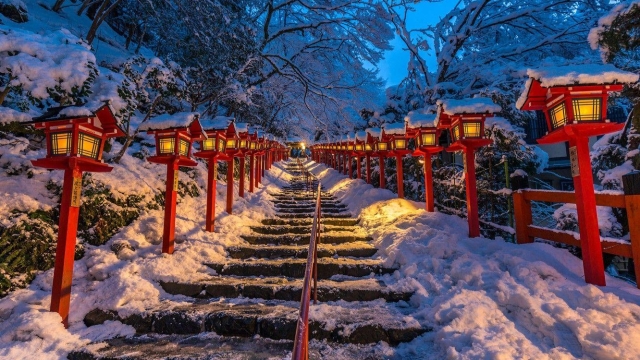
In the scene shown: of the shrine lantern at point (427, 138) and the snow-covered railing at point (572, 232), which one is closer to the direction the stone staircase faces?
the snow-covered railing

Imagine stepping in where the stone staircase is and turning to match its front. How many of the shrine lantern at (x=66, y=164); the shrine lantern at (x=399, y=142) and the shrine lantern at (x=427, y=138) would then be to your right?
1

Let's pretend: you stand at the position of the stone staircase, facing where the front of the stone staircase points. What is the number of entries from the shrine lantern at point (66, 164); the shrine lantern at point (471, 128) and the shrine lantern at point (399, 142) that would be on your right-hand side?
1

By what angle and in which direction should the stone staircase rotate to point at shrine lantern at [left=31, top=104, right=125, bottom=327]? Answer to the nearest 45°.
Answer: approximately 90° to its right

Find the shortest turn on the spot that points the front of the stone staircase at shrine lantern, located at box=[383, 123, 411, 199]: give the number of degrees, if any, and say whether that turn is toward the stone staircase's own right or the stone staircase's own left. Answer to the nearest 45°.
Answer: approximately 135° to the stone staircase's own left

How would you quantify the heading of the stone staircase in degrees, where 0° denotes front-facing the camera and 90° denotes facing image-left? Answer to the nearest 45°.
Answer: approximately 0°

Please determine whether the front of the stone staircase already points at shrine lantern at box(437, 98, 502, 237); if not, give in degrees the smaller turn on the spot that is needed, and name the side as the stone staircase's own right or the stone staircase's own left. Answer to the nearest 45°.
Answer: approximately 90° to the stone staircase's own left

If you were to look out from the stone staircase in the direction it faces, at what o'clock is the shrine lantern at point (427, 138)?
The shrine lantern is roughly at 8 o'clock from the stone staircase.

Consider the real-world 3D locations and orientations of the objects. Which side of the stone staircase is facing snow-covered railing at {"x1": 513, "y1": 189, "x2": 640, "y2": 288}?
left
